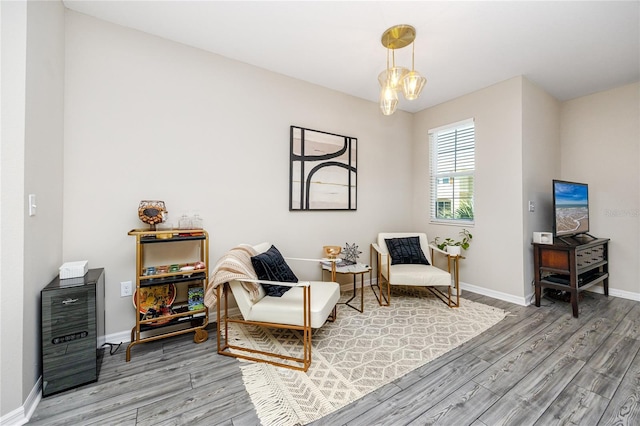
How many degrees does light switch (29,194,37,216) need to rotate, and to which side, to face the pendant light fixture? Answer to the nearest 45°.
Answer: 0° — it already faces it

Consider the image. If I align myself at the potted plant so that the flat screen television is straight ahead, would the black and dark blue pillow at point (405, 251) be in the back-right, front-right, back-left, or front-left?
back-right

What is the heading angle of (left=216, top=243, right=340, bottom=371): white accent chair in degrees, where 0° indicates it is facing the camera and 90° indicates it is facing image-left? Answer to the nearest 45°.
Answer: approximately 315°

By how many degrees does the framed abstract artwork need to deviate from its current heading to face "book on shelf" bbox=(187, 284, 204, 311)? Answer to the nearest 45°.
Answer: approximately 90° to its right

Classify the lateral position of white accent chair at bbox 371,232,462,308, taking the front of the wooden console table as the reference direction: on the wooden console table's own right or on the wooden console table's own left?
on the wooden console table's own right

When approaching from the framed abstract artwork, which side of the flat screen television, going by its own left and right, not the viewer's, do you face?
right

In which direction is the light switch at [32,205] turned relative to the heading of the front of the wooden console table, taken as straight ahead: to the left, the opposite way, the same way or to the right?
to the left
